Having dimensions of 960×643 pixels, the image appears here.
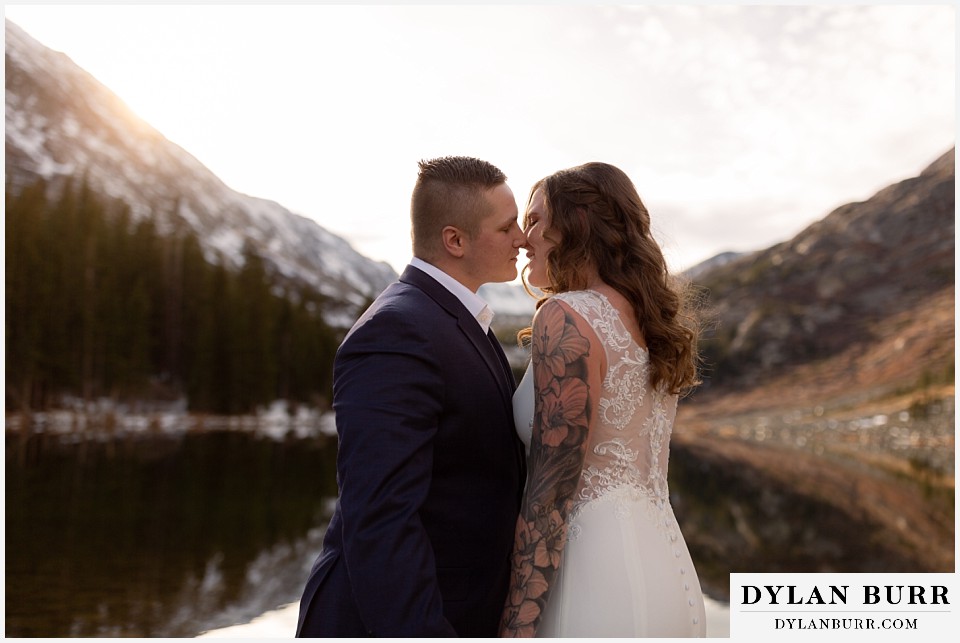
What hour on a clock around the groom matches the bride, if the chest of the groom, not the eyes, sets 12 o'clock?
The bride is roughly at 11 o'clock from the groom.

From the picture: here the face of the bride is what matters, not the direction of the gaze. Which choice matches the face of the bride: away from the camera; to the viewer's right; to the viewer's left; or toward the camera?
to the viewer's left

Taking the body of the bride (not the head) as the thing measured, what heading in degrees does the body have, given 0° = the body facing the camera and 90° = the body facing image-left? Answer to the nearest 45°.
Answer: approximately 135°

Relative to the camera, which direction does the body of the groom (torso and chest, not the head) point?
to the viewer's right

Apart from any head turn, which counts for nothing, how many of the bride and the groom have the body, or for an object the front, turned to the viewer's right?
1

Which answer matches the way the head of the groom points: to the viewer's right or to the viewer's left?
to the viewer's right

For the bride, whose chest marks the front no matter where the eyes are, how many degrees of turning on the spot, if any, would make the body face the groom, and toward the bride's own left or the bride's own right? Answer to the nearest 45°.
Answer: approximately 90° to the bride's own left
